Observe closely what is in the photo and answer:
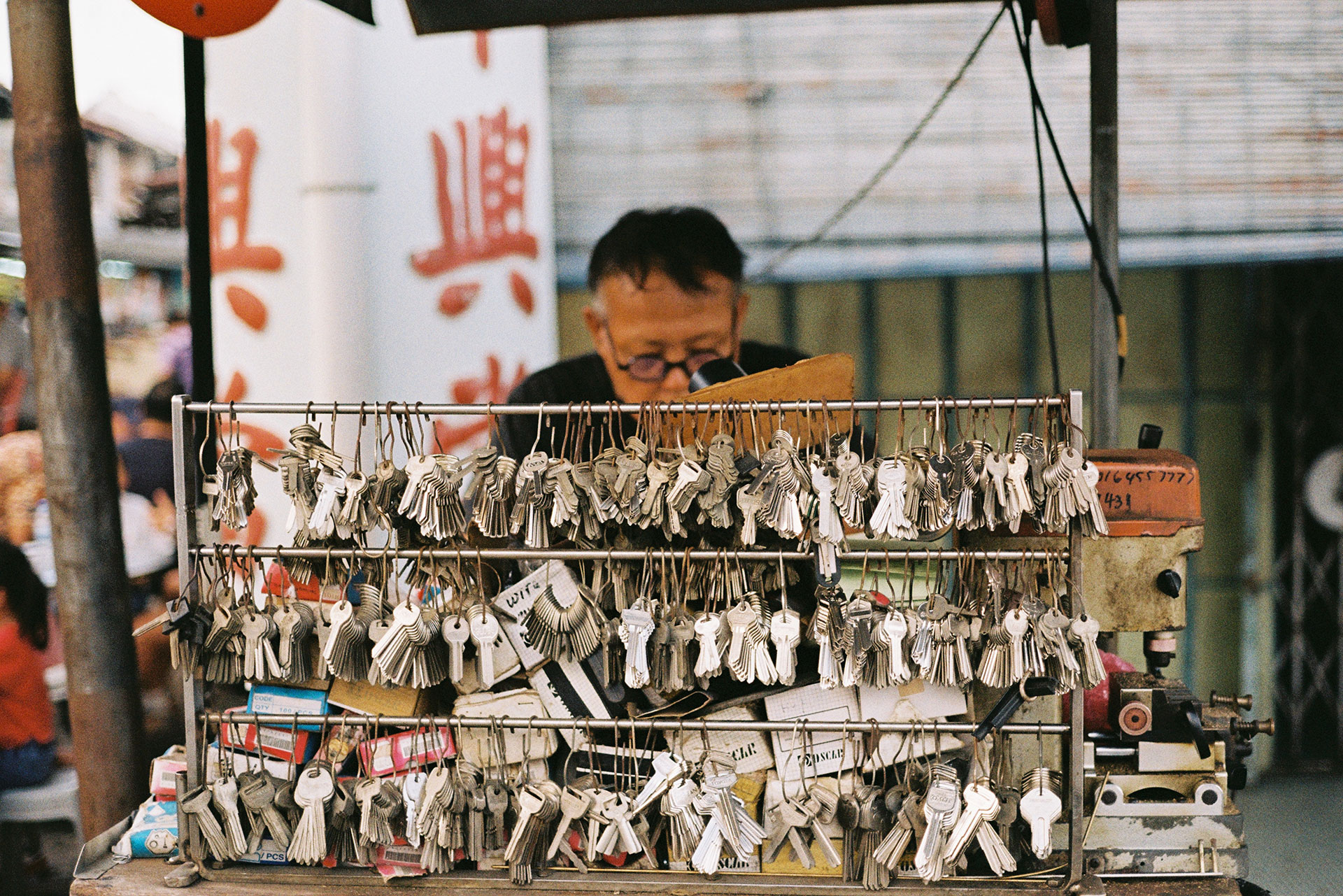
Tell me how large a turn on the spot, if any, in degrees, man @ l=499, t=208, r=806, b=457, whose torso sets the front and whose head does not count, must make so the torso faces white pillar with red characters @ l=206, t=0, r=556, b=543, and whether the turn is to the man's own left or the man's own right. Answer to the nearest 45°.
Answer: approximately 135° to the man's own right

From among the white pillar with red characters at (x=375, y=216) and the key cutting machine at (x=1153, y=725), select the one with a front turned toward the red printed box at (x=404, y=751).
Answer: the white pillar with red characters

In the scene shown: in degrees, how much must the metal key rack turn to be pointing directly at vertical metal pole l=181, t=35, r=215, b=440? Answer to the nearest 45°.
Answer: approximately 135° to its right

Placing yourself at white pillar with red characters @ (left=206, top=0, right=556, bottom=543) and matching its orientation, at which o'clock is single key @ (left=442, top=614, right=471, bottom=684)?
The single key is roughly at 12 o'clock from the white pillar with red characters.

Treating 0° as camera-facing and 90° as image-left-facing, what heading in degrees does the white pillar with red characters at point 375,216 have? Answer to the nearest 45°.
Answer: approximately 0°
